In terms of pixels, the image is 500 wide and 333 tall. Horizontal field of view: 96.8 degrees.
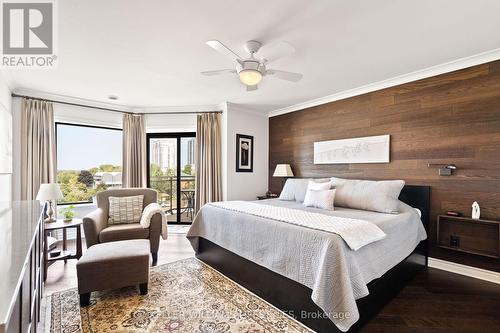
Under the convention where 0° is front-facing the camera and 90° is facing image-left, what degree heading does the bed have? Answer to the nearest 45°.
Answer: approximately 45°

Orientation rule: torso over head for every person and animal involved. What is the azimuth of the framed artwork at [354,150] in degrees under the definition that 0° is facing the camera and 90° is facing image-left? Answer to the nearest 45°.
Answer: approximately 45°

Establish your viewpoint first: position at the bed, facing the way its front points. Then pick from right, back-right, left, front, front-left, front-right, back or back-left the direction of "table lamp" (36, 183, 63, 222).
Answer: front-right

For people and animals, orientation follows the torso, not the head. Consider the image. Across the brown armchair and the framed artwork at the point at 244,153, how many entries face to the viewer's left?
0

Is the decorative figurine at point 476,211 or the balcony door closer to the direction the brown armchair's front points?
the decorative figurine

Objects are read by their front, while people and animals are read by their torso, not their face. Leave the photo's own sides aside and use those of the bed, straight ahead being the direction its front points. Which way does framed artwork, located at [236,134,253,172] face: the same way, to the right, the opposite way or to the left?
to the left

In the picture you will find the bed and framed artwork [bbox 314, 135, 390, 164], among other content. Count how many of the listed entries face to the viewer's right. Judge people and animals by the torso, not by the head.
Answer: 0

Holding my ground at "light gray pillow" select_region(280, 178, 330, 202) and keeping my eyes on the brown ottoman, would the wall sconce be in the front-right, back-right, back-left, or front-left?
back-left

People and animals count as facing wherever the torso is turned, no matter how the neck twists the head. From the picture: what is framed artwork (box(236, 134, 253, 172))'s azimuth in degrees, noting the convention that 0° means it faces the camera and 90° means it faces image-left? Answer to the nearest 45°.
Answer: approximately 315°

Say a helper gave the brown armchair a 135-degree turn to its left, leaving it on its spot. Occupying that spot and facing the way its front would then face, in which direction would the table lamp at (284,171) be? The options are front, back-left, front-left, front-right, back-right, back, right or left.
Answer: front-right

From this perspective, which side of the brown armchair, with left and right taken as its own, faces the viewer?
front

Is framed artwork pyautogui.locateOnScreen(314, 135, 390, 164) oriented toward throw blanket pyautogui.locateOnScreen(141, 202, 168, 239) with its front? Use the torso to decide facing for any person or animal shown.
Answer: yes

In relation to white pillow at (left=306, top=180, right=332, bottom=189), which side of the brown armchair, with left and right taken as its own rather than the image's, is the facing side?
left
